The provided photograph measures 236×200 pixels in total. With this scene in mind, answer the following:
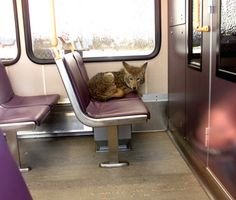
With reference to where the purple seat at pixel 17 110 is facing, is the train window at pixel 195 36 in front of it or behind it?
in front

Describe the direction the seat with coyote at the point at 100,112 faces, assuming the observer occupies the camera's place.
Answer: facing to the right of the viewer

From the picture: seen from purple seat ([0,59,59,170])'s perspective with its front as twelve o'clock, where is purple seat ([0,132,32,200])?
purple seat ([0,132,32,200]) is roughly at 3 o'clock from purple seat ([0,59,59,170]).

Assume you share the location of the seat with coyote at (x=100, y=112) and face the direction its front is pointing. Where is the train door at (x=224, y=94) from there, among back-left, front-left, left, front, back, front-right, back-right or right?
front-right

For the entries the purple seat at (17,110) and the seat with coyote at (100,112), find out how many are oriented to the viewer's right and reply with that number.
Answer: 2

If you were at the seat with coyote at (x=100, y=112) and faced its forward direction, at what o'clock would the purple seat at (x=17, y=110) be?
The purple seat is roughly at 7 o'clock from the seat with coyote.

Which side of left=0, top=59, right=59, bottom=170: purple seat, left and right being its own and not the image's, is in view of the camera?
right

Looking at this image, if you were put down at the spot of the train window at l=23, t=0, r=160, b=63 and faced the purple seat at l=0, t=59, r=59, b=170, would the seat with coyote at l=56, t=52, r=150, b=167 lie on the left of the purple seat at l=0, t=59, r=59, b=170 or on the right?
left

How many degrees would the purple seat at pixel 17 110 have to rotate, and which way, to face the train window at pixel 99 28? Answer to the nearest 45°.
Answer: approximately 45° to its left

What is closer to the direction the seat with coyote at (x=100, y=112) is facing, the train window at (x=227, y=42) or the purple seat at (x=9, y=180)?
the train window

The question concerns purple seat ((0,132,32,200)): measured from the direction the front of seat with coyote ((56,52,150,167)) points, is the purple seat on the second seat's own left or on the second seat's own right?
on the second seat's own right

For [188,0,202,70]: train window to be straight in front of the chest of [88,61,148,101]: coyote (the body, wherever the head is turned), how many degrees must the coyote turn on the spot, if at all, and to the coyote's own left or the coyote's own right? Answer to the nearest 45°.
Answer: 0° — it already faces it

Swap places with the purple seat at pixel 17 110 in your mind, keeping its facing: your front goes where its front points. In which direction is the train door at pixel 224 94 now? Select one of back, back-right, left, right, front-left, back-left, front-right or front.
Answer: front-right
